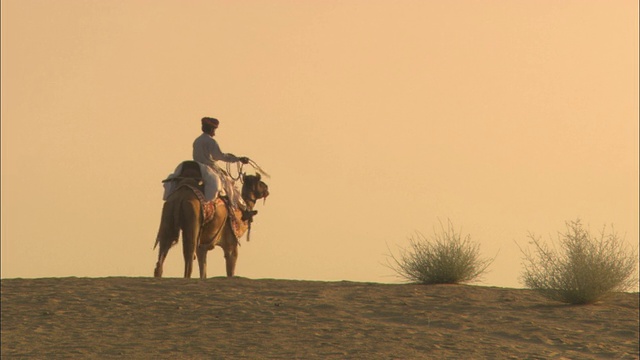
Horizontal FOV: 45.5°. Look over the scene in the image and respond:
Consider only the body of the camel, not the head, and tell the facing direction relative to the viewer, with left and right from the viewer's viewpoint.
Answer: facing away from the viewer and to the right of the viewer

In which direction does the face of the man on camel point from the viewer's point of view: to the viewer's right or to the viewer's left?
to the viewer's right
